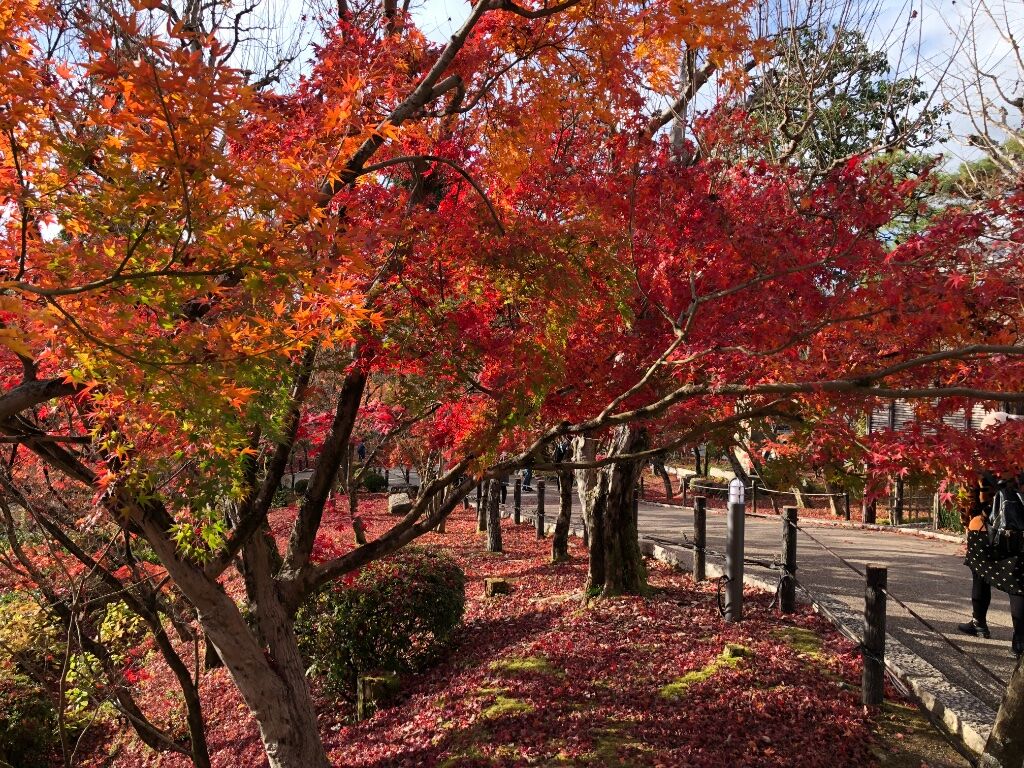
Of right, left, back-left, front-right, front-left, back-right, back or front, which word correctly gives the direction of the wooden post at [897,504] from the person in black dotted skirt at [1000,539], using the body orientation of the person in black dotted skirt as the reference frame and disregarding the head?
front-right

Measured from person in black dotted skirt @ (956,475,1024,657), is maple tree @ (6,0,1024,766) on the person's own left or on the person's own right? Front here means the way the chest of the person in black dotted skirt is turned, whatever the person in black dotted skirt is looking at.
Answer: on the person's own left

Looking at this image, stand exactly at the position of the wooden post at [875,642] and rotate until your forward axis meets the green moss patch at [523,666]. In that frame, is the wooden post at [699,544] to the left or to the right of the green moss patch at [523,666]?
right

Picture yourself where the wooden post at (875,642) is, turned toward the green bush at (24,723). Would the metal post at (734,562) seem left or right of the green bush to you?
right

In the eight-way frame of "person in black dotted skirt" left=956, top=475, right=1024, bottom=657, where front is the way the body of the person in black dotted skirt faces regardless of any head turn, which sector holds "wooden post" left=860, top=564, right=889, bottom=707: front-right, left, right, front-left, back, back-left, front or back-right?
left

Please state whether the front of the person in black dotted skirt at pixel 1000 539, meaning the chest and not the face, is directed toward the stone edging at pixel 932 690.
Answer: no

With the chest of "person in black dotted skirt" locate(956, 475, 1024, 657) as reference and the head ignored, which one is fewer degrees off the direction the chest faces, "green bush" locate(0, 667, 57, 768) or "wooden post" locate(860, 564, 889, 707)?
the green bush

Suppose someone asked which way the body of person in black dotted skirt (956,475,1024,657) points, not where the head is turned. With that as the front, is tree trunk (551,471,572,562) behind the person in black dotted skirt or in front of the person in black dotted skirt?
in front

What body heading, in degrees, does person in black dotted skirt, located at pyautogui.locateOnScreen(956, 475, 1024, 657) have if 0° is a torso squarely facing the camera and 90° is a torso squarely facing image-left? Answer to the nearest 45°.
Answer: approximately 135°

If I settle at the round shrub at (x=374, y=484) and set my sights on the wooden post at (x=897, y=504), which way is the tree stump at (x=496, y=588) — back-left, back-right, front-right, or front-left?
front-right
